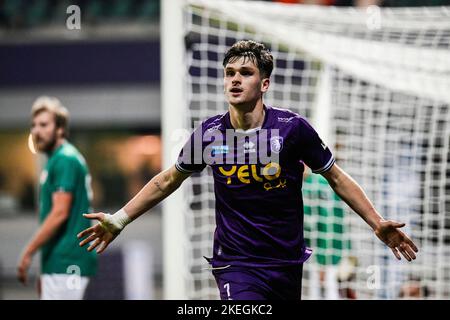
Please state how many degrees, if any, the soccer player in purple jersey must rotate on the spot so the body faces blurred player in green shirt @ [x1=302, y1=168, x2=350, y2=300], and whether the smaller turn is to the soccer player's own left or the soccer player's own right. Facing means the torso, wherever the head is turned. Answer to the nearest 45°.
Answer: approximately 180°

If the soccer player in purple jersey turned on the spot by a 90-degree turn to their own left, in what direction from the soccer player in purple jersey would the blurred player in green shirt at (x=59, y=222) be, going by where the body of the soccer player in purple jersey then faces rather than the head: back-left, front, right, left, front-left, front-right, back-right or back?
back-left

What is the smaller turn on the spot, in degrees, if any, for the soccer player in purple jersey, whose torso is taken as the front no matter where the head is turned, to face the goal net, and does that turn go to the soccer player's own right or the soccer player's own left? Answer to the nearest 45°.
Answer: approximately 180°

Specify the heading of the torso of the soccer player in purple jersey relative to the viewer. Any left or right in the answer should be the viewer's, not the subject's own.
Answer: facing the viewer
